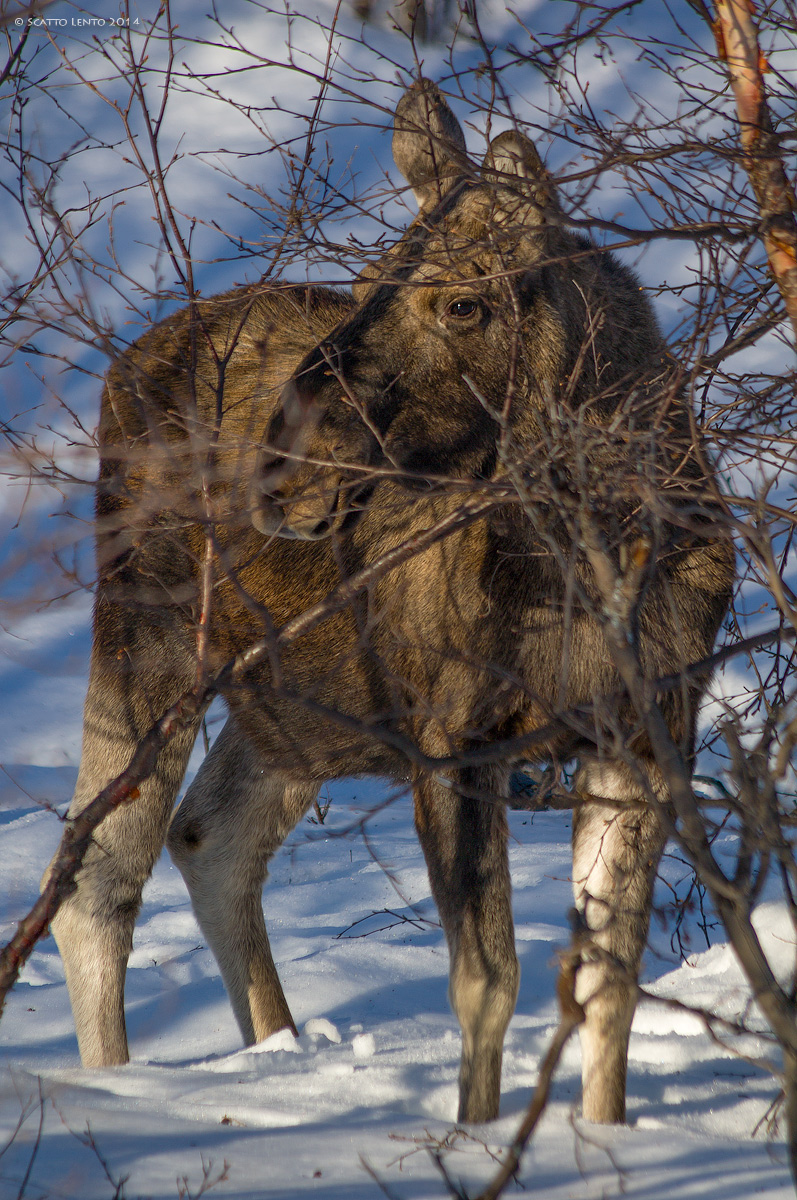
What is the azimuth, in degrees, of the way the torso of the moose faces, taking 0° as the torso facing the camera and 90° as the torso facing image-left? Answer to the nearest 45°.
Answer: approximately 315°
